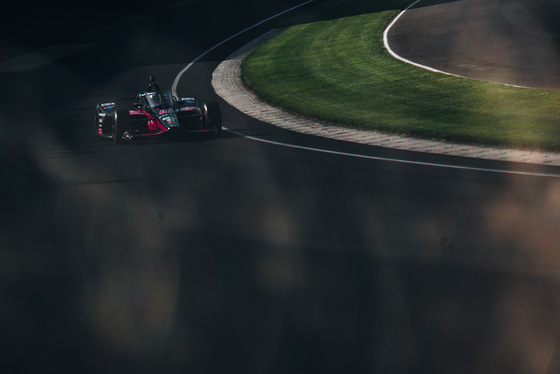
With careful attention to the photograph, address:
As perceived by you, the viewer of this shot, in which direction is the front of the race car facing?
facing the viewer and to the right of the viewer
